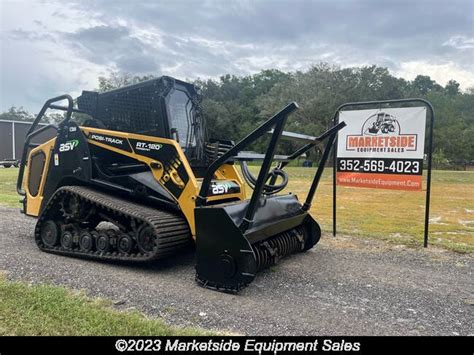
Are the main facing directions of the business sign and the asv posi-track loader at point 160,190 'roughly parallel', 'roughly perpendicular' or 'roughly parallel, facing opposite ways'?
roughly perpendicular

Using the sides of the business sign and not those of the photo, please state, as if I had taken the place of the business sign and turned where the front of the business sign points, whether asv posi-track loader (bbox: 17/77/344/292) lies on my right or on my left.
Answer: on my right

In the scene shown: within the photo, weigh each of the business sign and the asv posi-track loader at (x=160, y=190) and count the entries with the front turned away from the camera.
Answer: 0

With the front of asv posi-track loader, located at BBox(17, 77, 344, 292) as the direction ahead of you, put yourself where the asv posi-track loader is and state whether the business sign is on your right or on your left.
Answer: on your left

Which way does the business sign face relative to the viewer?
toward the camera

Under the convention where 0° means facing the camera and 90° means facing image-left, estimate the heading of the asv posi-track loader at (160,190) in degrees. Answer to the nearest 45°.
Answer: approximately 315°
